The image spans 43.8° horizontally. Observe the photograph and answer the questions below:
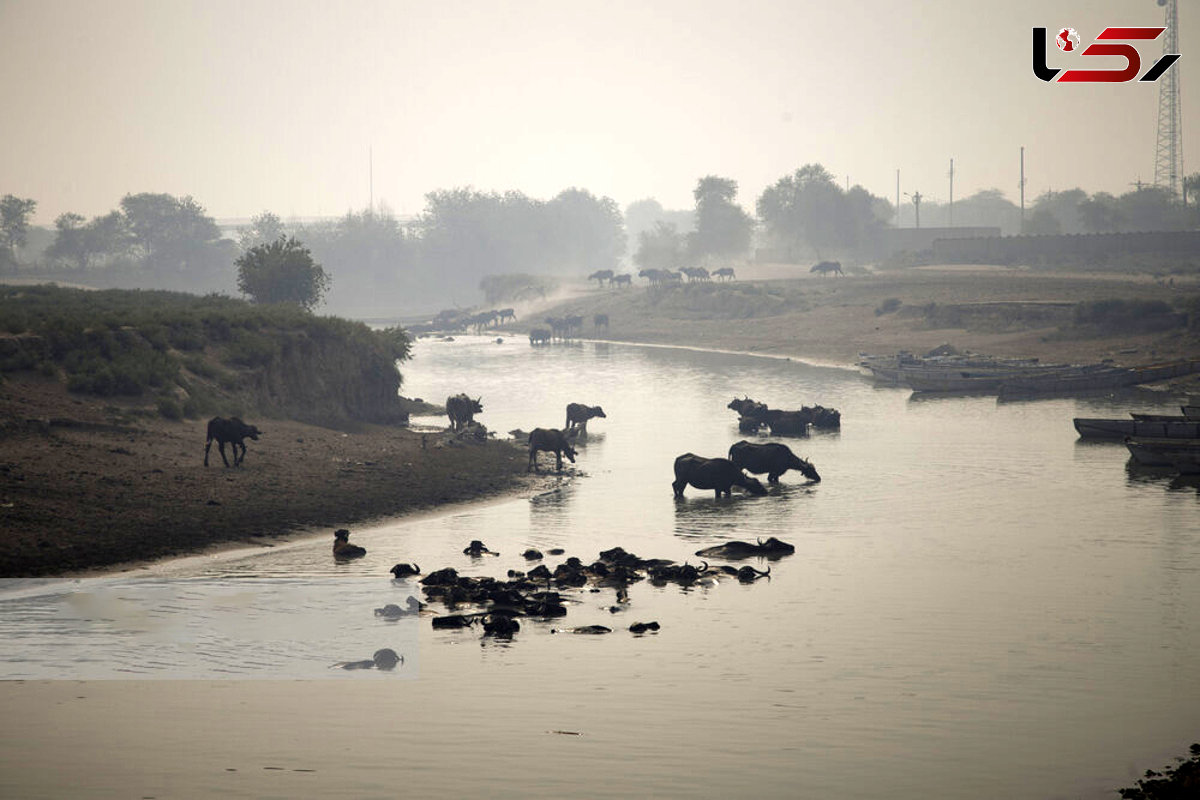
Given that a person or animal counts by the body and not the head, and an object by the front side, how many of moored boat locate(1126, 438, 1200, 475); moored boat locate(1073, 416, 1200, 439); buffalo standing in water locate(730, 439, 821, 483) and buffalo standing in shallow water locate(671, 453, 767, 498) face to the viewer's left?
2

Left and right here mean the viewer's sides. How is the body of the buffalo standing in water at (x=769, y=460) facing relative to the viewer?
facing to the right of the viewer

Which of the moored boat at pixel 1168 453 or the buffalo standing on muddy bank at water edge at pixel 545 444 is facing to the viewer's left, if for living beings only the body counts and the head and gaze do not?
the moored boat

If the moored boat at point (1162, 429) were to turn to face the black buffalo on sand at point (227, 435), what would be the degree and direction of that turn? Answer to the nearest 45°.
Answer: approximately 45° to its left

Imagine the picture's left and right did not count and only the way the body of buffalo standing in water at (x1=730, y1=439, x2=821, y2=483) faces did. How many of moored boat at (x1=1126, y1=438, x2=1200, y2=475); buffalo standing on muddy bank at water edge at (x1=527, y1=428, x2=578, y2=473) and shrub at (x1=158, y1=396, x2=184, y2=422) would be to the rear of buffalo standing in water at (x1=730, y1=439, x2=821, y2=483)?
2

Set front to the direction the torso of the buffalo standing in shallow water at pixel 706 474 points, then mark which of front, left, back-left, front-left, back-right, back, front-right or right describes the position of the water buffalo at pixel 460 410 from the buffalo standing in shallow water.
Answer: back-left

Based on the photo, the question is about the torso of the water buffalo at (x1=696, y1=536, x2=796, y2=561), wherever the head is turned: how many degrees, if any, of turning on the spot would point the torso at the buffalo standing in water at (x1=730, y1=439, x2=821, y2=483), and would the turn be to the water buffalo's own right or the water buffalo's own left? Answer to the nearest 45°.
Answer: approximately 90° to the water buffalo's own left

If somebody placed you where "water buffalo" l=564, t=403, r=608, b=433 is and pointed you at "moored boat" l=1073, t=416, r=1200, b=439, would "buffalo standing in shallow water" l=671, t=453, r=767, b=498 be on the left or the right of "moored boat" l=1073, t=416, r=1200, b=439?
right

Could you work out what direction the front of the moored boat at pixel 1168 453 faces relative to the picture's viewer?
facing to the left of the viewer

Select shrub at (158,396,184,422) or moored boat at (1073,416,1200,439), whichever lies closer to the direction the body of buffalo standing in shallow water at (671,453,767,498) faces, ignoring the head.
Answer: the moored boat

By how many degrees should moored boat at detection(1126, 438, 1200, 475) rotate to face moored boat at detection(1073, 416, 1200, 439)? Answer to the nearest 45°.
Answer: approximately 90° to its right

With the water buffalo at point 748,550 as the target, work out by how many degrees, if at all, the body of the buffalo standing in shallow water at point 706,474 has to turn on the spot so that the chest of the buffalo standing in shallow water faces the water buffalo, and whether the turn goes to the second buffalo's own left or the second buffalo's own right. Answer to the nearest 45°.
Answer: approximately 90° to the second buffalo's own right

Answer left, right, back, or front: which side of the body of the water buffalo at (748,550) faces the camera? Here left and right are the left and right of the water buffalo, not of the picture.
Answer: right

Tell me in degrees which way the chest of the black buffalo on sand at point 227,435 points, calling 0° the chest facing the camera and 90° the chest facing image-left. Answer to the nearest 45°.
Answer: approximately 270°

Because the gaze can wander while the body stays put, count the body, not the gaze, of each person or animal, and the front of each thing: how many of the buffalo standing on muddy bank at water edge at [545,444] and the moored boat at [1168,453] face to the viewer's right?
1

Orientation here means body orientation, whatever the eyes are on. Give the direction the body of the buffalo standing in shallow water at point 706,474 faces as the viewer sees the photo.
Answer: to the viewer's right

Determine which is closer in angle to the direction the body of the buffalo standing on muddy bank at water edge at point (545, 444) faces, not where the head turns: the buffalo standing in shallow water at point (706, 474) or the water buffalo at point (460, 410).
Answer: the buffalo standing in shallow water

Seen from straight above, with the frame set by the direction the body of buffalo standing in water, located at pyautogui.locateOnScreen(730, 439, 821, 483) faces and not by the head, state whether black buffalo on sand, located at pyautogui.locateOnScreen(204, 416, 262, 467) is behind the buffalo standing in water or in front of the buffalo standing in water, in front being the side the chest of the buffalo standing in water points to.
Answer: behind

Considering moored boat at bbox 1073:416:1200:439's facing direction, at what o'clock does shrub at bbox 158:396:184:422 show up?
The shrub is roughly at 11 o'clock from the moored boat.

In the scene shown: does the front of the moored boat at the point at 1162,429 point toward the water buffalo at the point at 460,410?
yes

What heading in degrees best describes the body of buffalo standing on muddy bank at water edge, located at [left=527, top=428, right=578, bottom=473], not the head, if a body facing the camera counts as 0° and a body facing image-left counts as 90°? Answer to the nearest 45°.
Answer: approximately 270°
